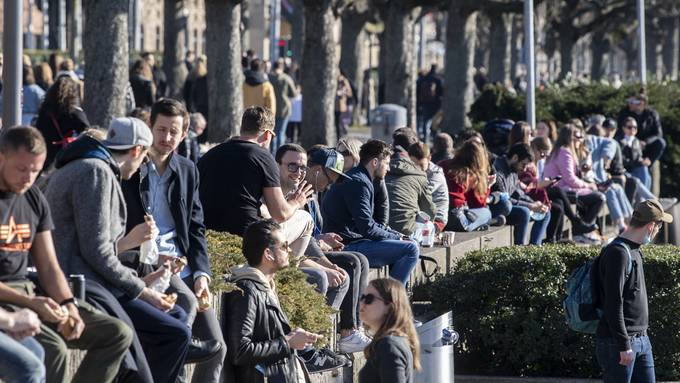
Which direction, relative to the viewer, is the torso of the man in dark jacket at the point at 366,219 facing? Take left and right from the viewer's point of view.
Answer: facing to the right of the viewer

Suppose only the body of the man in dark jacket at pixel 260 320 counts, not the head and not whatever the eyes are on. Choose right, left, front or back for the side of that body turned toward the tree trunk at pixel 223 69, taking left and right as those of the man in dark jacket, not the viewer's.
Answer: left

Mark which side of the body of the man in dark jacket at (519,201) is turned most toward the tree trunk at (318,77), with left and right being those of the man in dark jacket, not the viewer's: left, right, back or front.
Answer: back

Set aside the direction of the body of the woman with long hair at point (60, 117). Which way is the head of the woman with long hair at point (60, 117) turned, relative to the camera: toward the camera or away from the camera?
away from the camera

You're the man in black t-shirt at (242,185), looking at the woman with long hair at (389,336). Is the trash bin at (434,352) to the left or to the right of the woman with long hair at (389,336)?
left

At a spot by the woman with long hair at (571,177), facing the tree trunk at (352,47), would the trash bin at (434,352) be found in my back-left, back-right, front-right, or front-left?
back-left

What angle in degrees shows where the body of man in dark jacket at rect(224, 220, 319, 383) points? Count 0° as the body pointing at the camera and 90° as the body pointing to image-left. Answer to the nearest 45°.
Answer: approximately 270°
